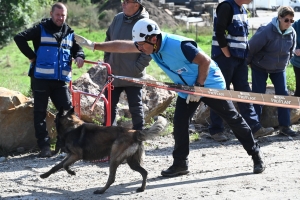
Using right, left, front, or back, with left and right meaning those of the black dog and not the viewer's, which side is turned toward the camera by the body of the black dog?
left

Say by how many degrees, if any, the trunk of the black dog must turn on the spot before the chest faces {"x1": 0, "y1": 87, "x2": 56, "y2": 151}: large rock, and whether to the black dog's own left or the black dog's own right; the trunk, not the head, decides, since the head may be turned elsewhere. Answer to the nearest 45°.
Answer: approximately 45° to the black dog's own right

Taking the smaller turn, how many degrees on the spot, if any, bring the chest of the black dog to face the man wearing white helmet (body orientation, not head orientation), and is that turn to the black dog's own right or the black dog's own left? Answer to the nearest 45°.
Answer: approximately 180°

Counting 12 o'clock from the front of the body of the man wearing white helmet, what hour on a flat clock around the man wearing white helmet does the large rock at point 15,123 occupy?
The large rock is roughly at 1 o'clock from the man wearing white helmet.

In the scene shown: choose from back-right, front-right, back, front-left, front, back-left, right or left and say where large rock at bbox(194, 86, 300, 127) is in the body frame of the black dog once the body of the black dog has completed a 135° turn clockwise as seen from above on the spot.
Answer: front

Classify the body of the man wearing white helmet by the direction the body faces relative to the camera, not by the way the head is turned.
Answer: to the viewer's left

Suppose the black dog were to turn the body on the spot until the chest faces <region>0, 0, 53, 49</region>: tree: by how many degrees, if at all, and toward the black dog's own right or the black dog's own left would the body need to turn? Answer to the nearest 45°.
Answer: approximately 90° to the black dog's own right
